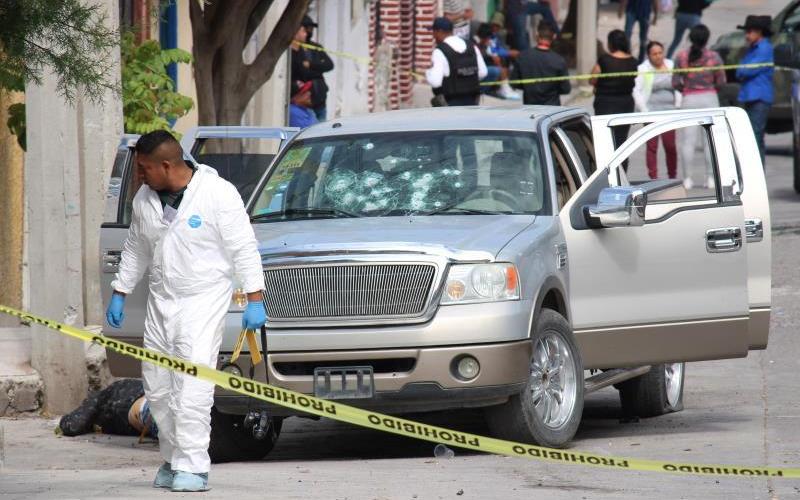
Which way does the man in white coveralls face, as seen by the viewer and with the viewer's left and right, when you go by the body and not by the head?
facing the viewer and to the left of the viewer

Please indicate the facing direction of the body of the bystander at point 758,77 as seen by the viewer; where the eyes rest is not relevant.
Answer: to the viewer's left

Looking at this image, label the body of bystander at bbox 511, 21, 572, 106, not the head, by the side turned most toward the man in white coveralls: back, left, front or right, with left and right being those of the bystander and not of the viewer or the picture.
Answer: back

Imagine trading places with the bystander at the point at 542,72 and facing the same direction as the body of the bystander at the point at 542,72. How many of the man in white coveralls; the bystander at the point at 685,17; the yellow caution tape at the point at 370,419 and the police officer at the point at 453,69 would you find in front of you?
1

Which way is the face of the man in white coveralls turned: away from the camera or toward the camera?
toward the camera

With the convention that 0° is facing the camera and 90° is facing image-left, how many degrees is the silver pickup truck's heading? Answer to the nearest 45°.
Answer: approximately 45°

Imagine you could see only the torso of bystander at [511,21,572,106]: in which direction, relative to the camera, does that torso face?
away from the camera

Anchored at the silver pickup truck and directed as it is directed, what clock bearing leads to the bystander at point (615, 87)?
The bystander is roughly at 5 o'clock from the silver pickup truck.

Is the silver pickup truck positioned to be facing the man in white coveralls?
yes

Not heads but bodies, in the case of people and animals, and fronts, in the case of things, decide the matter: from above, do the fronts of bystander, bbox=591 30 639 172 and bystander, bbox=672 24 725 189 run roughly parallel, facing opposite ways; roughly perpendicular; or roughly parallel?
roughly parallel

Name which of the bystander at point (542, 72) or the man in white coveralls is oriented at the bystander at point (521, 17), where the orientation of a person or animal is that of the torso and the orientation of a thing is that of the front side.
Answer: the bystander at point (542, 72)

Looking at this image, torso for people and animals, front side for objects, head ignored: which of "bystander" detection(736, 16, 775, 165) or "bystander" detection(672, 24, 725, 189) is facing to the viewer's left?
"bystander" detection(736, 16, 775, 165)
